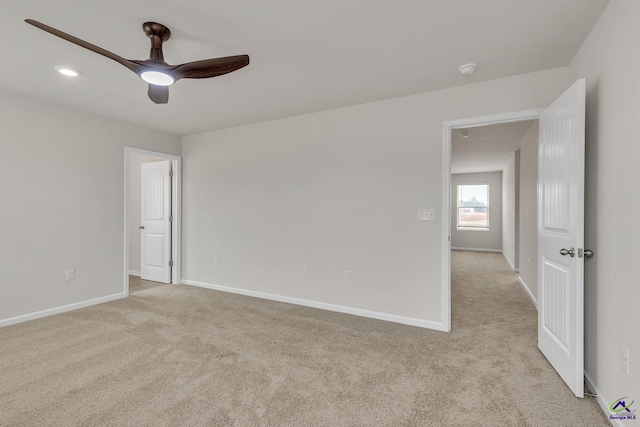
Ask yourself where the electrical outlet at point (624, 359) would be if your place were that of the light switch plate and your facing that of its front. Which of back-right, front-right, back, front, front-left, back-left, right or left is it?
front-left

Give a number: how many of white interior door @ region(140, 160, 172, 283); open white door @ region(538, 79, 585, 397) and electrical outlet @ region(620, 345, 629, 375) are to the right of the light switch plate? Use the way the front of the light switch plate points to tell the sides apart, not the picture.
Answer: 1

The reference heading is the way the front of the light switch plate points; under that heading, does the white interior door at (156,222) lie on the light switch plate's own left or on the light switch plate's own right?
on the light switch plate's own right

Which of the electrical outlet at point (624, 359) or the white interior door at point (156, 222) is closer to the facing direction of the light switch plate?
the electrical outlet

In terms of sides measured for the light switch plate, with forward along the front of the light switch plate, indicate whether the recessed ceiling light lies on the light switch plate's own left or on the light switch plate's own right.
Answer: on the light switch plate's own right

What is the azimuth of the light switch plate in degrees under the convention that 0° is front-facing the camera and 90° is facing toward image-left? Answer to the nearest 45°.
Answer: approximately 0°

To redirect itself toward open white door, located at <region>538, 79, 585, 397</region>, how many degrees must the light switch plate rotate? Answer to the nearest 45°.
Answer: approximately 45° to its left

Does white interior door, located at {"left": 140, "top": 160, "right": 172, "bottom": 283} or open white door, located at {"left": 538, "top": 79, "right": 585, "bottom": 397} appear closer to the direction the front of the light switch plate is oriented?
the open white door
